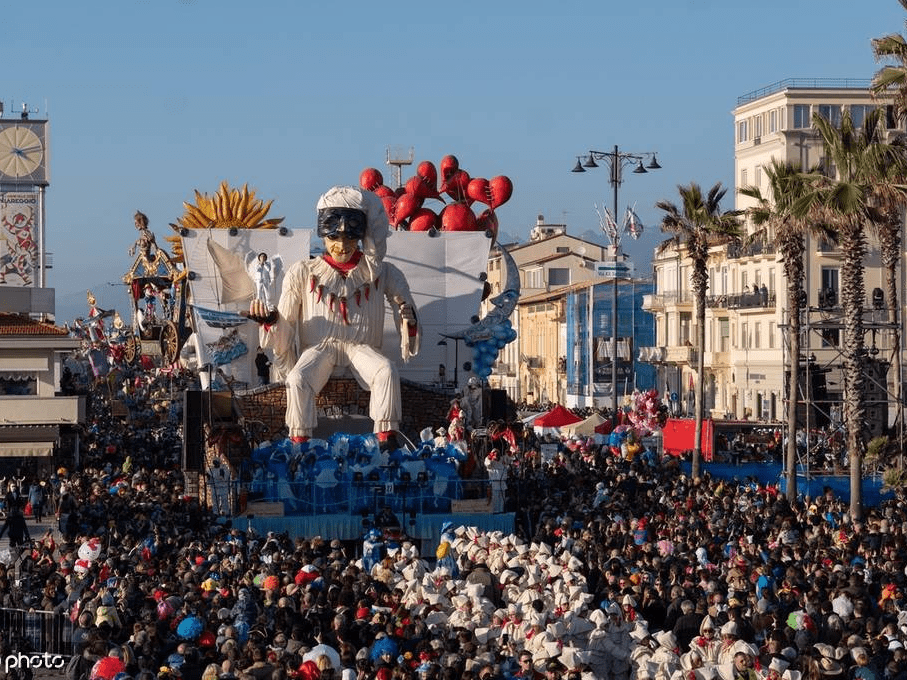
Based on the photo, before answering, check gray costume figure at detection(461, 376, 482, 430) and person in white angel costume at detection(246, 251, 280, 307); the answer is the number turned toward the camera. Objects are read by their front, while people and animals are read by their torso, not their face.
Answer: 2

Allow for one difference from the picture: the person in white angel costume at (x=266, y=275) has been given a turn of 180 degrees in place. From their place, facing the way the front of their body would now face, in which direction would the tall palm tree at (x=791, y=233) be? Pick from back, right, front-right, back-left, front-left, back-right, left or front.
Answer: back-right

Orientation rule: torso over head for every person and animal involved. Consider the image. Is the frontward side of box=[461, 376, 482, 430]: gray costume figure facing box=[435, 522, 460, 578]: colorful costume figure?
yes

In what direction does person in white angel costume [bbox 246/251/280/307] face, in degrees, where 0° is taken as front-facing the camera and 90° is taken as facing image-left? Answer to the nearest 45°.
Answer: approximately 0°

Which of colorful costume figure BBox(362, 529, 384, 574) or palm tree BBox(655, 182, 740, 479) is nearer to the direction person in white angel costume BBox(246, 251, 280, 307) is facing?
the colorful costume figure

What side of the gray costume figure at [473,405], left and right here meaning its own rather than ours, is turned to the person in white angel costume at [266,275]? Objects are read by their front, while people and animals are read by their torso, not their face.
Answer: right

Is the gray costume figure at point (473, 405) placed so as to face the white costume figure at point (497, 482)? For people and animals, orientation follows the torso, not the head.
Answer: yes

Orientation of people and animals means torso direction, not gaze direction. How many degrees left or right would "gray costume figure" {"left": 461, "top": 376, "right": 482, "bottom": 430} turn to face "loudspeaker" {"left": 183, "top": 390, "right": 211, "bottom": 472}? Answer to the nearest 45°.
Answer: approximately 45° to its right

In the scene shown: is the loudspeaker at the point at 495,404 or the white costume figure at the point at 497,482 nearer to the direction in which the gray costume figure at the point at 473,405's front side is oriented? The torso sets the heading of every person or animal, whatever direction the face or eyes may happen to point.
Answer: the white costume figure

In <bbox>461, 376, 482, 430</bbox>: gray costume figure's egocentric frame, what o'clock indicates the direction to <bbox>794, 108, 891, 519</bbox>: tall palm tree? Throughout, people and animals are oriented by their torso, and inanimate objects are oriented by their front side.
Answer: The tall palm tree is roughly at 9 o'clock from the gray costume figure.
